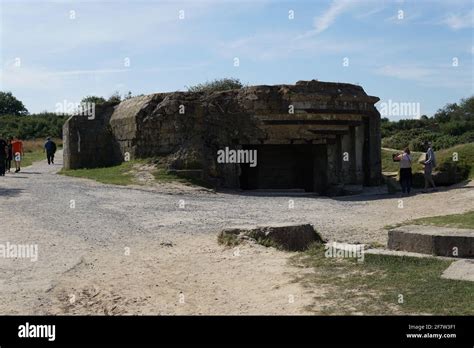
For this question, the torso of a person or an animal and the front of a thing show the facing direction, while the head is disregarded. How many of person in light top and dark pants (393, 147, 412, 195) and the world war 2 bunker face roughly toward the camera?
1

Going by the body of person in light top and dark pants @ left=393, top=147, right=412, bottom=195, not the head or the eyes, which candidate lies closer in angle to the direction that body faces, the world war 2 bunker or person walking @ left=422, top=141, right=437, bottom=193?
the world war 2 bunker

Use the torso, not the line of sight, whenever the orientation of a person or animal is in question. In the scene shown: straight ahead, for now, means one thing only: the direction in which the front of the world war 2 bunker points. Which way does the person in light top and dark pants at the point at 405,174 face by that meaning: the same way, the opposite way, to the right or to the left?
to the right

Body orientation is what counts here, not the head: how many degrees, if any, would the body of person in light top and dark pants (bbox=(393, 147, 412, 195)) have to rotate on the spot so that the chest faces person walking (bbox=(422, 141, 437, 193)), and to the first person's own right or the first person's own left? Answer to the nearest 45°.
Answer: approximately 135° to the first person's own right

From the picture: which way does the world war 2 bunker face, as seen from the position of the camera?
facing the viewer

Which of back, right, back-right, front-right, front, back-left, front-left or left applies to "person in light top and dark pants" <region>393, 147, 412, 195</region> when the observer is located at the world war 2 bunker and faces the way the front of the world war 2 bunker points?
front-left

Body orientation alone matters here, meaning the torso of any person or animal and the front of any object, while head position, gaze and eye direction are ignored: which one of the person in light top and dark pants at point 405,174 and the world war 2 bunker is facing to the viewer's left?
the person in light top and dark pants

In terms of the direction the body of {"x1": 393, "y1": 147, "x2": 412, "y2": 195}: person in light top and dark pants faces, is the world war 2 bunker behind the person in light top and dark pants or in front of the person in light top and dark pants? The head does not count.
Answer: in front

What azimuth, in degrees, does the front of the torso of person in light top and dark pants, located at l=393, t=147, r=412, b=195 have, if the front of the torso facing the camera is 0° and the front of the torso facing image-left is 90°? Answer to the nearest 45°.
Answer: approximately 90°

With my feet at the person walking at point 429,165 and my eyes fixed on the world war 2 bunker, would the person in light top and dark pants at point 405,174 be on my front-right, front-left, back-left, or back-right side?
front-left

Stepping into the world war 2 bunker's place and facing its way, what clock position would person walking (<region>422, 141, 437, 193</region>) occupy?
The person walking is roughly at 10 o'clock from the world war 2 bunker.
